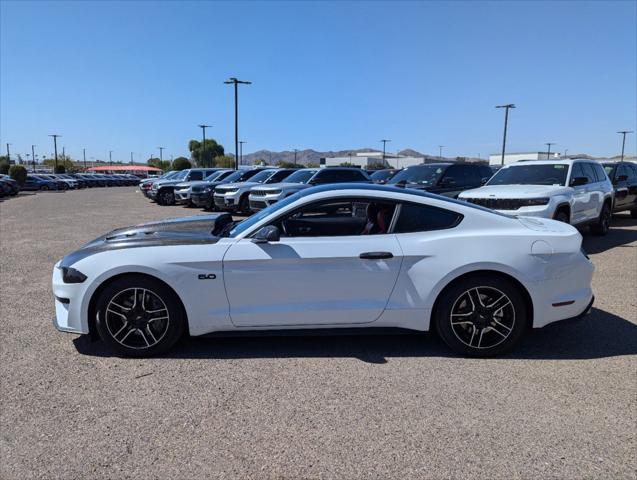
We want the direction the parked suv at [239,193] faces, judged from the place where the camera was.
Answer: facing the viewer and to the left of the viewer

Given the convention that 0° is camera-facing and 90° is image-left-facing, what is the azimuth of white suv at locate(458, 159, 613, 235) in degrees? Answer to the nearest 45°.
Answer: approximately 45°

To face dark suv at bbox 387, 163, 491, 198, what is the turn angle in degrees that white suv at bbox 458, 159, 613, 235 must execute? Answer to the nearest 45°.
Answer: approximately 90° to its right

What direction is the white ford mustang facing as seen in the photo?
to the viewer's left

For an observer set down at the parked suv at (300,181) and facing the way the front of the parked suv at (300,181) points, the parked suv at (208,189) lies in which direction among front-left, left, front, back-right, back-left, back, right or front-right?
right

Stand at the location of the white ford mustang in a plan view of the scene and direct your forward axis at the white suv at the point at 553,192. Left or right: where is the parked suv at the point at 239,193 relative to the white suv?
left

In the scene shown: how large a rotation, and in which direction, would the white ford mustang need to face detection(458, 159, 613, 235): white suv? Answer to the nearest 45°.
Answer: approximately 135° to its right

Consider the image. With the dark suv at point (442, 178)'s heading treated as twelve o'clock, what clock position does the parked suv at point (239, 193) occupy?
The parked suv is roughly at 2 o'clock from the dark suv.

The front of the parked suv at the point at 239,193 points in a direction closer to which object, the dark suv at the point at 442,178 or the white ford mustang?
the white ford mustang

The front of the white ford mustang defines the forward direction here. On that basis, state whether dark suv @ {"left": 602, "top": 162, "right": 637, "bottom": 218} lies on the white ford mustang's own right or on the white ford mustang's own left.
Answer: on the white ford mustang's own right

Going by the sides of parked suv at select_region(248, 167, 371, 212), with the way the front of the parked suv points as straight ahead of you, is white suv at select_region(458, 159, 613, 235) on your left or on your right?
on your left

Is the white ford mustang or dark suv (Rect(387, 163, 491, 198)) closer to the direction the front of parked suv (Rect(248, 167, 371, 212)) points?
the white ford mustang

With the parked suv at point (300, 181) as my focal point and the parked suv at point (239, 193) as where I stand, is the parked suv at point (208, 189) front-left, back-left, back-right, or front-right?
back-left

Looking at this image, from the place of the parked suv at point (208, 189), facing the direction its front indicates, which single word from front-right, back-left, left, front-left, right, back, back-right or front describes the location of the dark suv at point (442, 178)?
left

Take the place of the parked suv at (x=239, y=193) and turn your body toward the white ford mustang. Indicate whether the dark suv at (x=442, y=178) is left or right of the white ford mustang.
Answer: left

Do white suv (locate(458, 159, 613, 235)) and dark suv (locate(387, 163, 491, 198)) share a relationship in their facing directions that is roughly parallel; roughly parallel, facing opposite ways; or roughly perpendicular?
roughly parallel

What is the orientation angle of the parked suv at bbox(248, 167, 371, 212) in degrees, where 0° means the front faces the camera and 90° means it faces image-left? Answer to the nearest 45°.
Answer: approximately 45°
